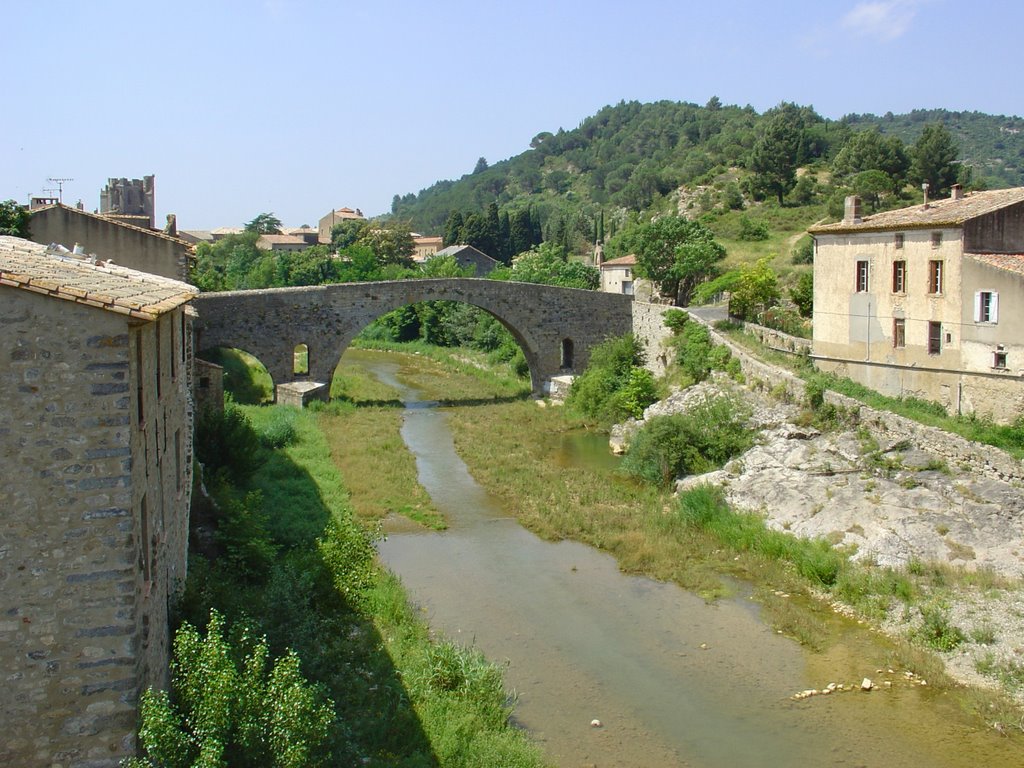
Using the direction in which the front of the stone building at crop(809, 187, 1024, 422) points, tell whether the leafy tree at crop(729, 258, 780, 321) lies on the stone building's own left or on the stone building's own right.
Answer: on the stone building's own right

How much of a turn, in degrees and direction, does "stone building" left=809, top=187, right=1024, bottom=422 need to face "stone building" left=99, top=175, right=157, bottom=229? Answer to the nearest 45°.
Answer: approximately 45° to its right

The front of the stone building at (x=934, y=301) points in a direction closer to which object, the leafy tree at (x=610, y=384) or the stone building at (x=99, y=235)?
the stone building

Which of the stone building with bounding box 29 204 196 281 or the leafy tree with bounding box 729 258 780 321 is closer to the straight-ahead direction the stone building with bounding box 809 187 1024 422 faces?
the stone building

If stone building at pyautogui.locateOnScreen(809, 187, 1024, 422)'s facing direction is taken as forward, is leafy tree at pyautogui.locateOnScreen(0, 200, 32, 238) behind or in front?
in front

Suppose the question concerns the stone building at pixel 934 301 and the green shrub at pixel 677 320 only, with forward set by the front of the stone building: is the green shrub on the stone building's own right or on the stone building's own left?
on the stone building's own right

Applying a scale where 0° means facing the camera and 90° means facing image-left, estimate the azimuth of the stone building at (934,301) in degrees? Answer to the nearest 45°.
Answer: approximately 45°

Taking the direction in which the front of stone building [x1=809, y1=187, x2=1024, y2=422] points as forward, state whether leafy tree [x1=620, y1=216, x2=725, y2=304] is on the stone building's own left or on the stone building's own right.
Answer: on the stone building's own right

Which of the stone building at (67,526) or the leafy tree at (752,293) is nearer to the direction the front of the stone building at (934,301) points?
the stone building

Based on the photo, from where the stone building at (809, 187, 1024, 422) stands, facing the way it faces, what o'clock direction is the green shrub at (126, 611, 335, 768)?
The green shrub is roughly at 11 o'clock from the stone building.
